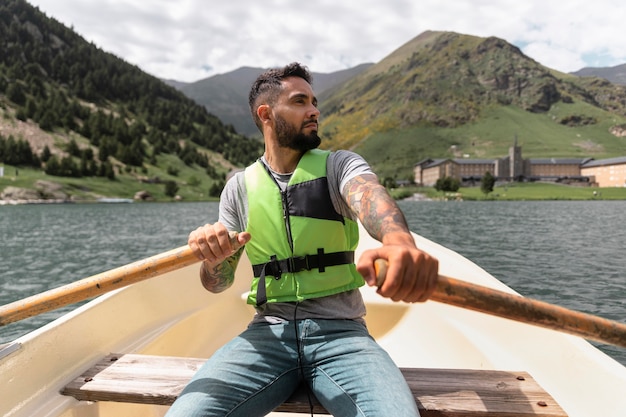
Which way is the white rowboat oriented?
away from the camera

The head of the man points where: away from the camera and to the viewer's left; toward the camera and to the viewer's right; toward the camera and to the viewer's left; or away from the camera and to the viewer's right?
toward the camera and to the viewer's right
